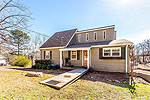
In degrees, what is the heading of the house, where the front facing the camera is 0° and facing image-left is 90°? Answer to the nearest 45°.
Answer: approximately 45°

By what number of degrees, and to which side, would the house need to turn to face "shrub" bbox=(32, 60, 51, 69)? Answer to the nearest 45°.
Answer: approximately 45° to its right
